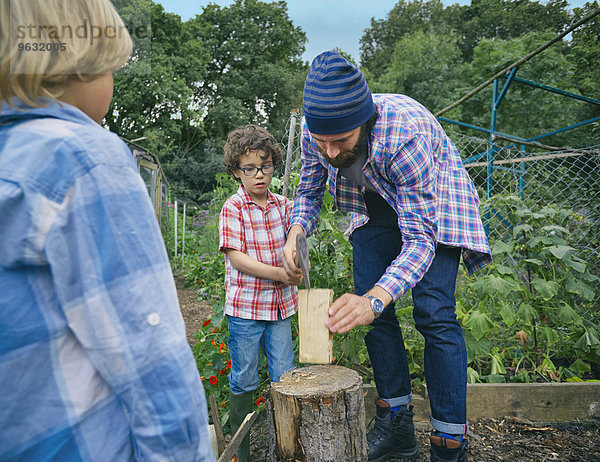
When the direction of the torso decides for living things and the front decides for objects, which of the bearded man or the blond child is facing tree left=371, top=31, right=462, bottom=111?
the blond child

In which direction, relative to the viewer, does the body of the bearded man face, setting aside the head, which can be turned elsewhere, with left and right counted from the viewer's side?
facing the viewer and to the left of the viewer

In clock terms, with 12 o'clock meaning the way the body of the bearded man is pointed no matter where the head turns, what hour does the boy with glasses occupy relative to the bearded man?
The boy with glasses is roughly at 2 o'clock from the bearded man.

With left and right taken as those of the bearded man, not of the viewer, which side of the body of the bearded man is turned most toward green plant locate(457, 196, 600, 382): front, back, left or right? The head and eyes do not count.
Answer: back

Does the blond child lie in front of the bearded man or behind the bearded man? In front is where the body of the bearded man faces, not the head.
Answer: in front

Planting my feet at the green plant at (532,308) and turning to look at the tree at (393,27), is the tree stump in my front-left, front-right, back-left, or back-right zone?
back-left

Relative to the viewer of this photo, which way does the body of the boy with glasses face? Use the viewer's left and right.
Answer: facing the viewer and to the right of the viewer

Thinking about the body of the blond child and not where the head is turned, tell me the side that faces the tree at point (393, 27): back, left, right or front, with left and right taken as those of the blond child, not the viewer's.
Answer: front

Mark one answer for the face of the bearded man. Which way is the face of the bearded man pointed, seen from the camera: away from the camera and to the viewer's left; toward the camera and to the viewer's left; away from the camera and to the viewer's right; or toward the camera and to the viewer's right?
toward the camera and to the viewer's left

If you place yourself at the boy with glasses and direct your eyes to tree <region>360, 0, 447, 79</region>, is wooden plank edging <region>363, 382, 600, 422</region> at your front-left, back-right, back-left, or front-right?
front-right

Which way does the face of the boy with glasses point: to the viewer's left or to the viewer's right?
to the viewer's right

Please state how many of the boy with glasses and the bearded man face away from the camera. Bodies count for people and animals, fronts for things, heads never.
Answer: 0

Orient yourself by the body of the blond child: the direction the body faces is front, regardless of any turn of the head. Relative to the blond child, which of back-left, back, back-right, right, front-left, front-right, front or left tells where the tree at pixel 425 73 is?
front

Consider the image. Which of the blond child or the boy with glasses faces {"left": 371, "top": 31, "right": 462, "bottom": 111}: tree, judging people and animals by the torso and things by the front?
the blond child

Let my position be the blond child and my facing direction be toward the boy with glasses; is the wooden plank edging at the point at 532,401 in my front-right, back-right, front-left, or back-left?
front-right

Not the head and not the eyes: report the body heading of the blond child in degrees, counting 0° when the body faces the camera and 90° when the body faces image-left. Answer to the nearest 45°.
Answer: approximately 225°

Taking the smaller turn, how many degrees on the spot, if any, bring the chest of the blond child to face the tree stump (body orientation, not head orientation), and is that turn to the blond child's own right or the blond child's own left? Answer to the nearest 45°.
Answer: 0° — they already face it
